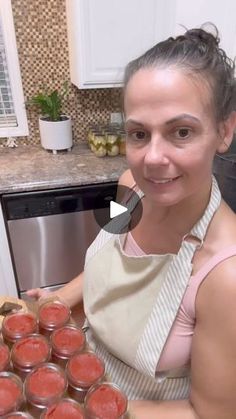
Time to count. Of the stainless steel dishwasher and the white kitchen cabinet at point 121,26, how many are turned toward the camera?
2

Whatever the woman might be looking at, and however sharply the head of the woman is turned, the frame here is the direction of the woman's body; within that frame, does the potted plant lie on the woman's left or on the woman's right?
on the woman's right

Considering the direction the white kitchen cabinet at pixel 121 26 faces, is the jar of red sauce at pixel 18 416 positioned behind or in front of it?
in front

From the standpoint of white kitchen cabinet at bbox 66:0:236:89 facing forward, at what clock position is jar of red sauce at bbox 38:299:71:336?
The jar of red sauce is roughly at 12 o'clock from the white kitchen cabinet.

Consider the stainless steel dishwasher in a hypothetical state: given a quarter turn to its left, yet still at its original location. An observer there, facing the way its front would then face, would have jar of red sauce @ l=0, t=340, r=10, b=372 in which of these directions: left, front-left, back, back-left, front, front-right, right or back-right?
right

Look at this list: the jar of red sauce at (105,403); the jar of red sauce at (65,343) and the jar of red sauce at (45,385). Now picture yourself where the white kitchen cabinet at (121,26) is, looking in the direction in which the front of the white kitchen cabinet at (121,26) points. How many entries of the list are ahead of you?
3

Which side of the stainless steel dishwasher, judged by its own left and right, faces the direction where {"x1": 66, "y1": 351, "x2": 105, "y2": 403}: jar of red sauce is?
front

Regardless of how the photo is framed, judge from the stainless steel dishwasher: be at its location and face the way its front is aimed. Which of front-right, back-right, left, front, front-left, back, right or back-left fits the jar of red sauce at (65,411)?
front

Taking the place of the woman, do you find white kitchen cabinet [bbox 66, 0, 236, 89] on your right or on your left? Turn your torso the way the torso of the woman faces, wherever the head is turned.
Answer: on your right

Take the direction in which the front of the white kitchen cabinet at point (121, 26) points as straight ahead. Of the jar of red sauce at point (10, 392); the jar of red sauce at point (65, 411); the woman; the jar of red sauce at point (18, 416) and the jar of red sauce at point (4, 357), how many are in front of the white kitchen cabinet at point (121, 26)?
5

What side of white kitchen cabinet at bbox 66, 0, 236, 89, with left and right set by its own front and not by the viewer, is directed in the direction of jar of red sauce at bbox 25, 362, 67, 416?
front

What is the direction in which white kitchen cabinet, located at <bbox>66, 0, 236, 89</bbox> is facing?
toward the camera

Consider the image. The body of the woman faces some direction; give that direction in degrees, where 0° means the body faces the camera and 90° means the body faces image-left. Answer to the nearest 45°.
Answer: approximately 45°
